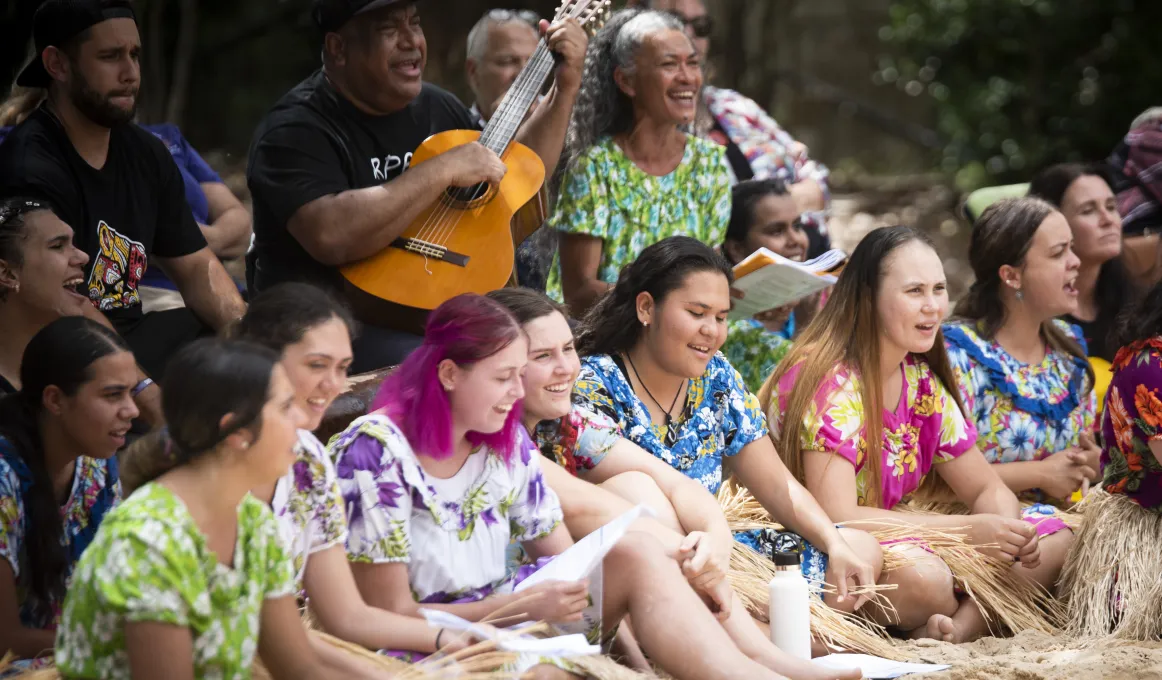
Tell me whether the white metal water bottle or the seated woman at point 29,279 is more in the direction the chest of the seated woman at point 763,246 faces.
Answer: the white metal water bottle

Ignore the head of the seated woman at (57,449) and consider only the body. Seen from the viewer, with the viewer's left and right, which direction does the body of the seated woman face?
facing the viewer and to the right of the viewer

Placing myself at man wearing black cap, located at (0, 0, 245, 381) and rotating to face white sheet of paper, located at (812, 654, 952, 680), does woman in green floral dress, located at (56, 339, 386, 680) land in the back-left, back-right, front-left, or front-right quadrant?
front-right

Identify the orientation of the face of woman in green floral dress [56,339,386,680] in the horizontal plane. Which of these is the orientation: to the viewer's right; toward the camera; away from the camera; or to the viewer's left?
to the viewer's right

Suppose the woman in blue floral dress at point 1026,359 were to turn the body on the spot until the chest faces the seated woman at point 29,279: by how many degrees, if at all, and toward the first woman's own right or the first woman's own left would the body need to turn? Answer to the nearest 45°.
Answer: approximately 90° to the first woman's own right

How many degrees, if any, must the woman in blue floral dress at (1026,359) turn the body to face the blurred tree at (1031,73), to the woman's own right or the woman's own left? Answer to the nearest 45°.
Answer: approximately 135° to the woman's own left

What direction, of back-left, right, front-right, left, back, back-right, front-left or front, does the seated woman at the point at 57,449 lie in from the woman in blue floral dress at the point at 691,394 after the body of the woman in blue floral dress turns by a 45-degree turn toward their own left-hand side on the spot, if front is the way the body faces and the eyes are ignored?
back-right

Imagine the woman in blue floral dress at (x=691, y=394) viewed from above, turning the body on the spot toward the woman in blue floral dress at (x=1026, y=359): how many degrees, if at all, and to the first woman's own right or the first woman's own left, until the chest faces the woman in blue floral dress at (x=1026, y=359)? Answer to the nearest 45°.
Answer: approximately 90° to the first woman's own left

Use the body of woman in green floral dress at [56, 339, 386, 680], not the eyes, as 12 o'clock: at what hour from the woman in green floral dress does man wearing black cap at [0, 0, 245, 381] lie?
The man wearing black cap is roughly at 7 o'clock from the woman in green floral dress.

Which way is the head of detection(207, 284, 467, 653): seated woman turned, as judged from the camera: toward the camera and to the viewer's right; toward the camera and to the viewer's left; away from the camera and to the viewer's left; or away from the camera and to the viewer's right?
toward the camera and to the viewer's right

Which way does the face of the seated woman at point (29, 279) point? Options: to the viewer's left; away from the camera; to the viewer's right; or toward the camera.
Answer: to the viewer's right
